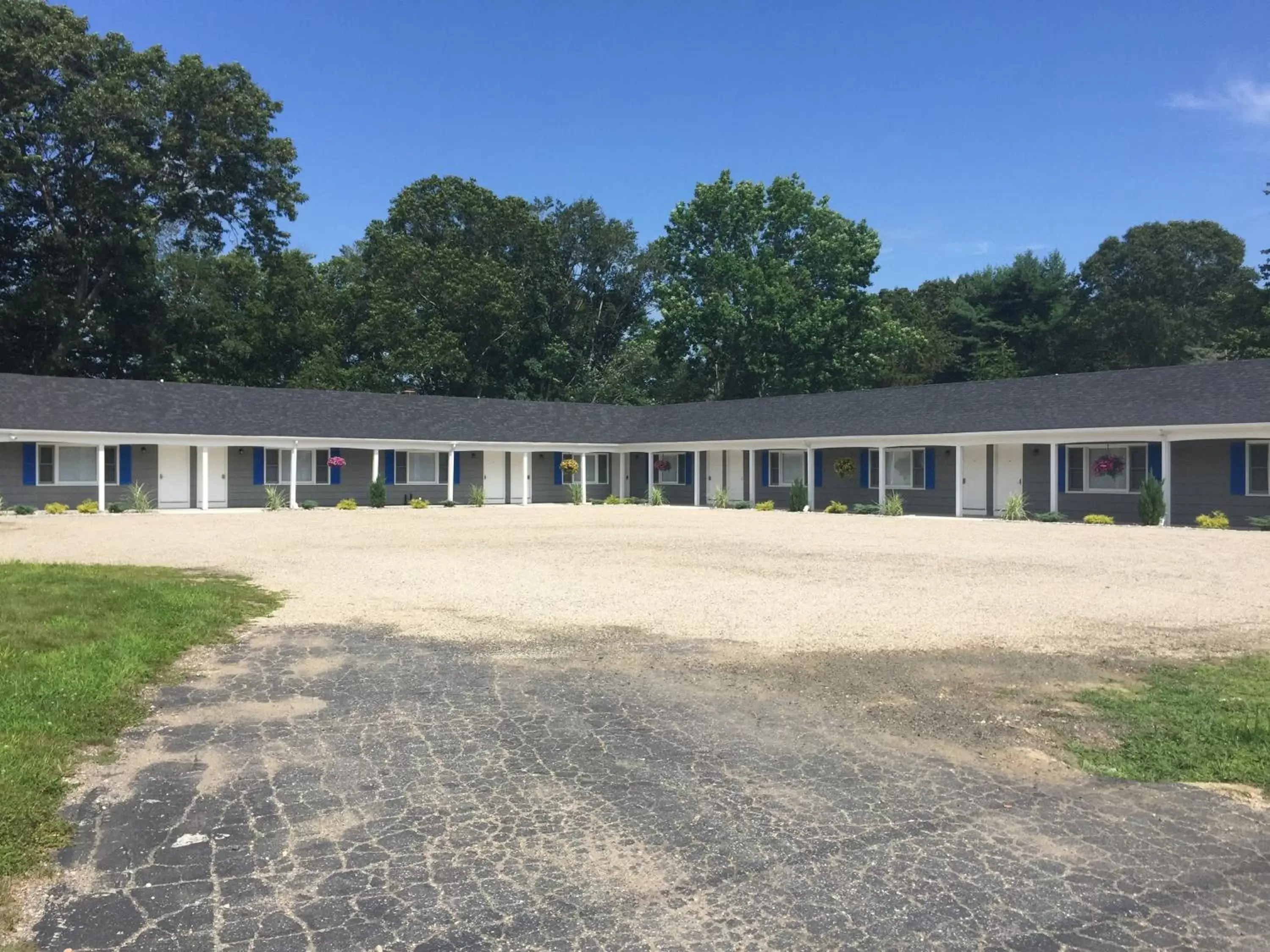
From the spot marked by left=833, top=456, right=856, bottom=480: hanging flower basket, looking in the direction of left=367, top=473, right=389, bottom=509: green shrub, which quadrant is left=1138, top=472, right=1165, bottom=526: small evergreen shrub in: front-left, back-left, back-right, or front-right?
back-left

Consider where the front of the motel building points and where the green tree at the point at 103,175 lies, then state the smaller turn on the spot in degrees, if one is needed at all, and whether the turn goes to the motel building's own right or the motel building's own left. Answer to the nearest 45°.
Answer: approximately 135° to the motel building's own right

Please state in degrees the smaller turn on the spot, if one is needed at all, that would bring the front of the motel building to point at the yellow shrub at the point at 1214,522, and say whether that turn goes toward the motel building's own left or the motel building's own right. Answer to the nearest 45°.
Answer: approximately 45° to the motel building's own left

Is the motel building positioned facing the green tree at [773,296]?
no

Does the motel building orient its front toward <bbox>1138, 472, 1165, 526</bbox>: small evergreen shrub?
no

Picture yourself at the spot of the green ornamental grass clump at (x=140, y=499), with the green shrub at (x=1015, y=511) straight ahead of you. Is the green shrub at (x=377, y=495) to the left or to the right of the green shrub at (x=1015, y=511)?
left

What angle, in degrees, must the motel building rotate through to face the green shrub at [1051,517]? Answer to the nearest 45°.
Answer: approximately 45° to its left

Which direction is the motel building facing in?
toward the camera

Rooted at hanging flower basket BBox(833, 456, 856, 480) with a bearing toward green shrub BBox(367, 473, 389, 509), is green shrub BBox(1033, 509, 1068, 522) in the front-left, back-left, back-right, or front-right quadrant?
back-left

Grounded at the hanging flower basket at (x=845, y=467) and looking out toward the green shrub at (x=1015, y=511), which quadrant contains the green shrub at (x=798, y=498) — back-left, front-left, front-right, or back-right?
back-right

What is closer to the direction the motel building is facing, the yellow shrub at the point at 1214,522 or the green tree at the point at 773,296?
the yellow shrub
